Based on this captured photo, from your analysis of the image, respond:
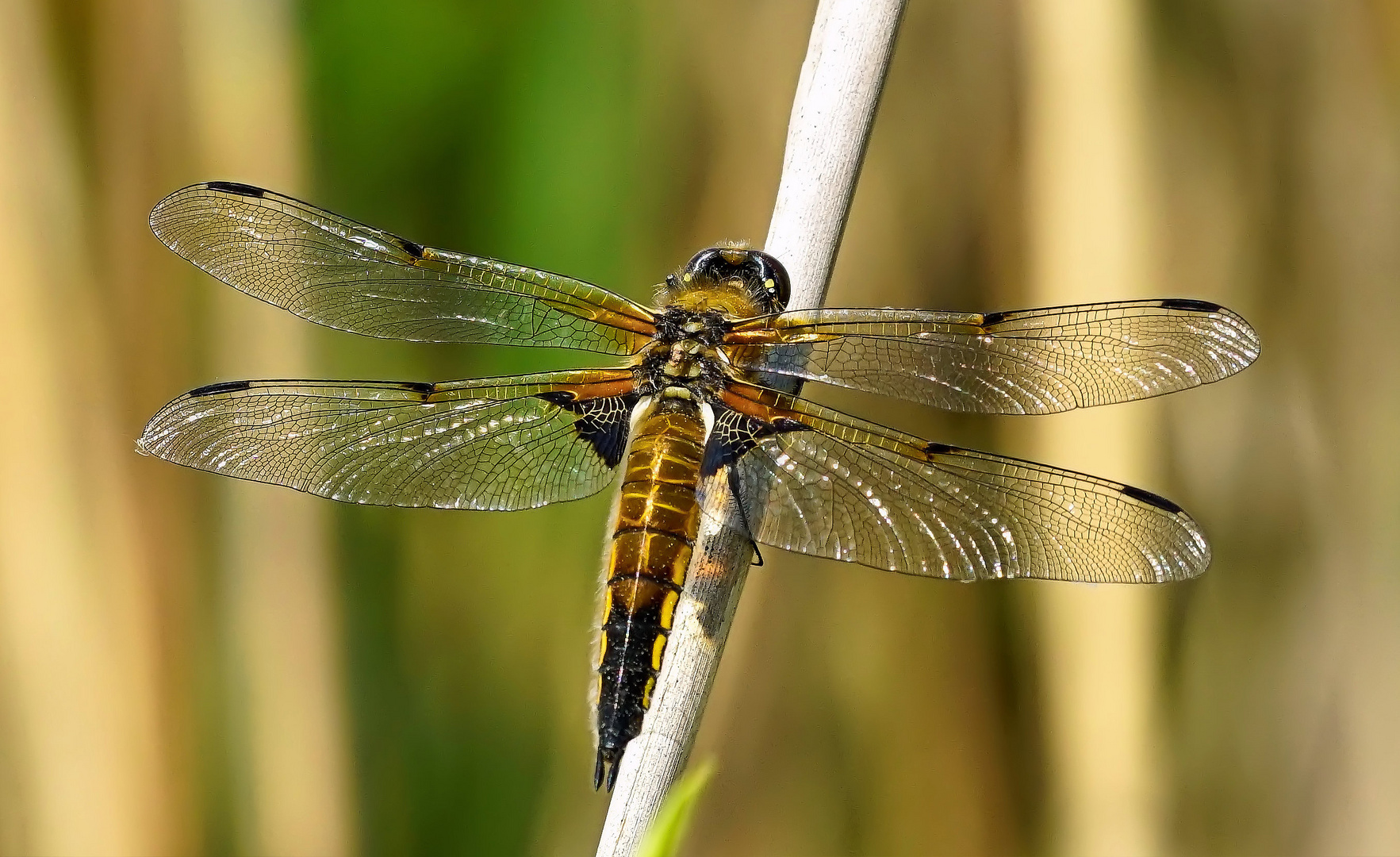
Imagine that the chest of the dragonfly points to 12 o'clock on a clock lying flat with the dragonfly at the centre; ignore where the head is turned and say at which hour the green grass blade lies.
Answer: The green grass blade is roughly at 6 o'clock from the dragonfly.

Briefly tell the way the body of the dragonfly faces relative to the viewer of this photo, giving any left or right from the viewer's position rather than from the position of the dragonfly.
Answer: facing away from the viewer
